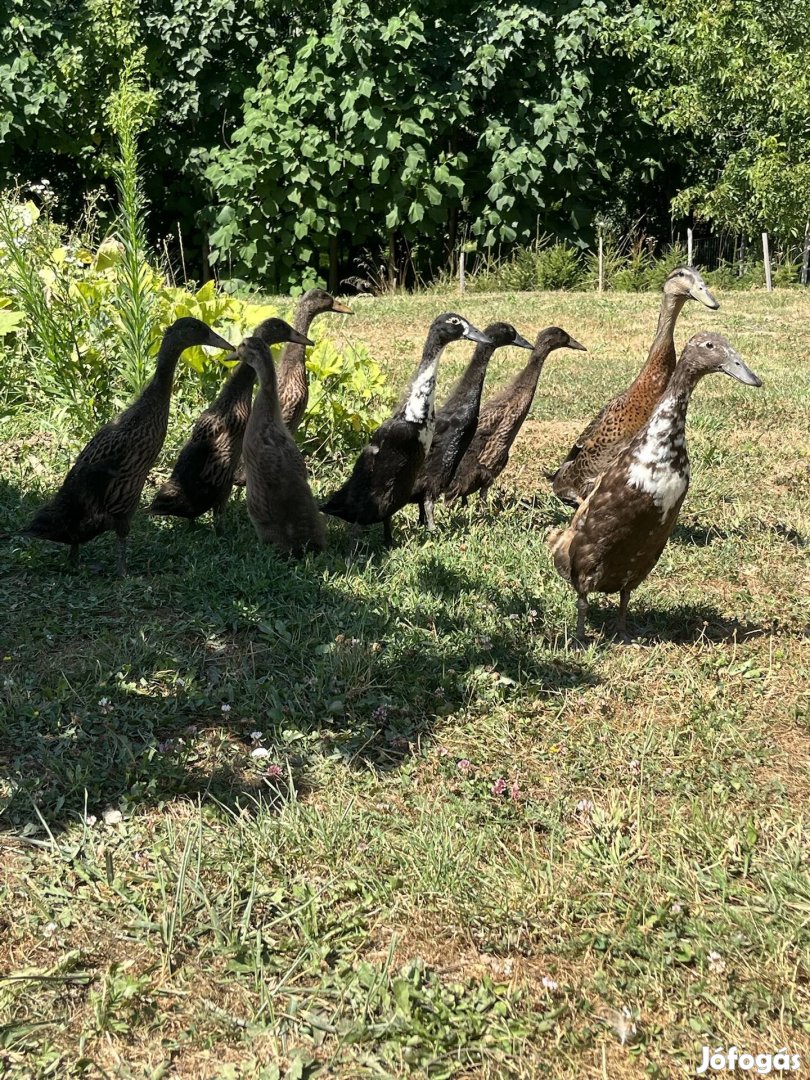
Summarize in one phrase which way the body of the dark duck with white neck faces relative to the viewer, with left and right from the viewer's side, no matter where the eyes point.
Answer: facing to the right of the viewer

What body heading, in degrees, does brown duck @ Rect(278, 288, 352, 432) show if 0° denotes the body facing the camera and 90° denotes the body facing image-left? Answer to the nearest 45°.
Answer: approximately 270°

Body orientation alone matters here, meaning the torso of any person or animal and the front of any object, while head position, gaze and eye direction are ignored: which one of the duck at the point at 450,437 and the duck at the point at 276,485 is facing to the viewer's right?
the duck at the point at 450,437

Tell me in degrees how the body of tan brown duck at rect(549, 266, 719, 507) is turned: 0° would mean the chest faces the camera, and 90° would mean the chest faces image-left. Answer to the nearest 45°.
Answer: approximately 270°

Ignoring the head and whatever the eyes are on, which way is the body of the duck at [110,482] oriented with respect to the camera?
to the viewer's right

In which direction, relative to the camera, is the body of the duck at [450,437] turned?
to the viewer's right

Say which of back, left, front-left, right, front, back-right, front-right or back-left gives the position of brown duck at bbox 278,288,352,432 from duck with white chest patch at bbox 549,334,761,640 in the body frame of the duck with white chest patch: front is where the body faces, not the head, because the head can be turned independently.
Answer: back

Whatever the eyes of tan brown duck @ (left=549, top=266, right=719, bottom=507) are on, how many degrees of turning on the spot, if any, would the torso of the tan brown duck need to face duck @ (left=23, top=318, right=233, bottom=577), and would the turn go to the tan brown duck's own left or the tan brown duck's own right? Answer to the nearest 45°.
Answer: approximately 135° to the tan brown duck's own right

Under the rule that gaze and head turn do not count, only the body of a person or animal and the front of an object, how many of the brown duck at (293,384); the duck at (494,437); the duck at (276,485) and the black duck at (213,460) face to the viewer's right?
3

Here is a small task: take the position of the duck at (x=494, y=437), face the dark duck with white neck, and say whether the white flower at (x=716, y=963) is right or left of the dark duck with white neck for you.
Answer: left

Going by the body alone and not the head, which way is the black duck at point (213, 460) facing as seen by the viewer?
to the viewer's right

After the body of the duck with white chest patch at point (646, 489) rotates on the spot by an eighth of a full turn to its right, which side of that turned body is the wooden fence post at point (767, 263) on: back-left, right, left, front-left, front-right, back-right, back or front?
back
